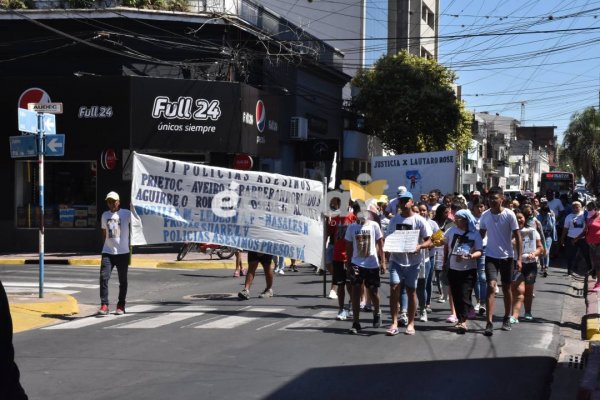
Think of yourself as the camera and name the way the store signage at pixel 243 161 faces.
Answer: facing the viewer

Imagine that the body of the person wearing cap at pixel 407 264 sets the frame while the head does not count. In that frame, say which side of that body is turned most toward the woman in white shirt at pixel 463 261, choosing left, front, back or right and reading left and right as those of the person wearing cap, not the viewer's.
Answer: left

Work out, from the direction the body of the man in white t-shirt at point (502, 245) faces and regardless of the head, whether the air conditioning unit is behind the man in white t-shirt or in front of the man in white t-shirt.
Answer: behind

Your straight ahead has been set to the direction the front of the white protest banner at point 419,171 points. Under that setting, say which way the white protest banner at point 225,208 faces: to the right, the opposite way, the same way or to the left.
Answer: the same way

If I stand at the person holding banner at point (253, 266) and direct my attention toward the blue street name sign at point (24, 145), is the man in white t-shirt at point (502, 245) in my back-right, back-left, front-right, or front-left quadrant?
back-left

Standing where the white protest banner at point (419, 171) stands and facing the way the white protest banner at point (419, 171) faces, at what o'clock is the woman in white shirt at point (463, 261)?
The woman in white shirt is roughly at 12 o'clock from the white protest banner.

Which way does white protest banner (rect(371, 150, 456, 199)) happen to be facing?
toward the camera

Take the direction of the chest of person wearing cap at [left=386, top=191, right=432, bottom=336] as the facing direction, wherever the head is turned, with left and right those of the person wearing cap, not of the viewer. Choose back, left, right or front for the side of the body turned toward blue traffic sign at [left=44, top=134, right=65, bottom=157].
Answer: right

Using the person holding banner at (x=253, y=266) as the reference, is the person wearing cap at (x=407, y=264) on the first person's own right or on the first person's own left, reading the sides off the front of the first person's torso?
on the first person's own left

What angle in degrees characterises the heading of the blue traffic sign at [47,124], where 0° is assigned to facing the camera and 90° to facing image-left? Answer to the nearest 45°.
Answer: approximately 315°

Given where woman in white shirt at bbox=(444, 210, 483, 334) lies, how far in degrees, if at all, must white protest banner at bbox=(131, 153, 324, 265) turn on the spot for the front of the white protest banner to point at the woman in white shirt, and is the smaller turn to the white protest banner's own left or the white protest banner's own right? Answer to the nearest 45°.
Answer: approximately 45° to the white protest banner's own left

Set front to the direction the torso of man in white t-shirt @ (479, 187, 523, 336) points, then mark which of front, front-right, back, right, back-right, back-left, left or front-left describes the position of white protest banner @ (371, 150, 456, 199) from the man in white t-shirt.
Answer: back

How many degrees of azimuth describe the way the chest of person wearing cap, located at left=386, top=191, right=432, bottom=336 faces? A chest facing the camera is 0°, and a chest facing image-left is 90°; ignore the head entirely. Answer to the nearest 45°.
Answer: approximately 0°

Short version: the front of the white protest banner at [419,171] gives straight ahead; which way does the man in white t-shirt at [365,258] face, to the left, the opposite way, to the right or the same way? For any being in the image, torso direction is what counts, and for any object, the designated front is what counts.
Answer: the same way

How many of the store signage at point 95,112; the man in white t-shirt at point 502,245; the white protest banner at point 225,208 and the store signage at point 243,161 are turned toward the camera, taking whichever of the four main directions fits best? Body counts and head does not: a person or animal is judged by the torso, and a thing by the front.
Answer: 4

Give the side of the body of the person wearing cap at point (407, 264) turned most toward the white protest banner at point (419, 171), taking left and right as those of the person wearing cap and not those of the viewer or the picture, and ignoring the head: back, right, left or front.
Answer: back

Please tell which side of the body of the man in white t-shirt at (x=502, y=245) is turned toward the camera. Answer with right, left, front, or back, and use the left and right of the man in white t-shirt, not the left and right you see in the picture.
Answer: front
